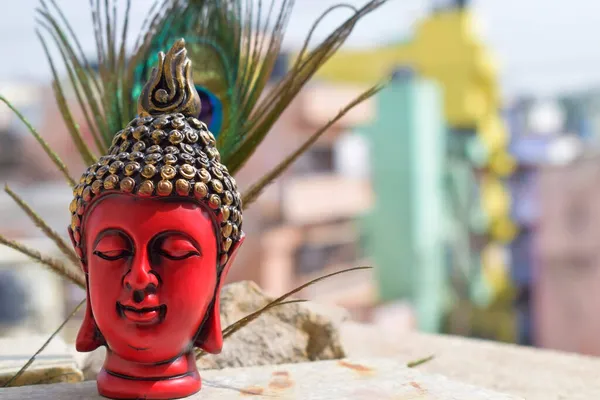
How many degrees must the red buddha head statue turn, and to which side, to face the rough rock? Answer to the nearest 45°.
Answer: approximately 135° to its left

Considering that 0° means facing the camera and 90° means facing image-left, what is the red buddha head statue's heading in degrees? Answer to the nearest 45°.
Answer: approximately 0°
